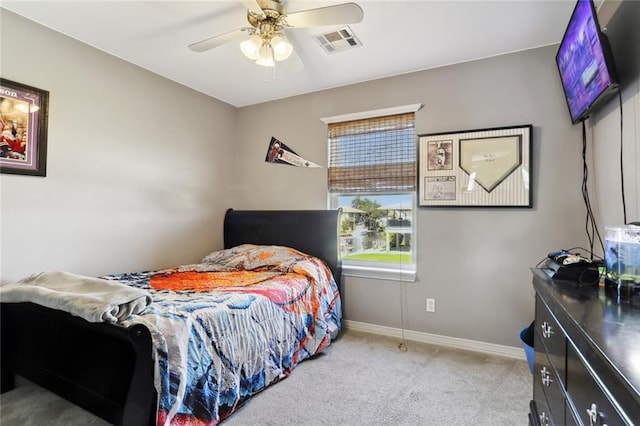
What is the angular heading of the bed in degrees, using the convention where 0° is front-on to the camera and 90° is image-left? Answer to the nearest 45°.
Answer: approximately 45°

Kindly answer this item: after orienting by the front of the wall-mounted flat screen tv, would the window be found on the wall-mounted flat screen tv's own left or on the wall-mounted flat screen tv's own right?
on the wall-mounted flat screen tv's own right

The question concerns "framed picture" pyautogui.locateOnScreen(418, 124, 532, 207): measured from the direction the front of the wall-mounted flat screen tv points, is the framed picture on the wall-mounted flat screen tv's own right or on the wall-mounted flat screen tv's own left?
on the wall-mounted flat screen tv's own right

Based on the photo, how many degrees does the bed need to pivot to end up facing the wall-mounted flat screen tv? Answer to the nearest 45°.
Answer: approximately 90° to its left

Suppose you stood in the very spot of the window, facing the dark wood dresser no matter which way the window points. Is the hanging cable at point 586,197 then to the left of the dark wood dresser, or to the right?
left

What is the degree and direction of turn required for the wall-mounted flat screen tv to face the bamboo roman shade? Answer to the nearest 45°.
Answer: approximately 45° to its right

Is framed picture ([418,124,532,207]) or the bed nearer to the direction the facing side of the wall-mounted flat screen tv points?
the bed

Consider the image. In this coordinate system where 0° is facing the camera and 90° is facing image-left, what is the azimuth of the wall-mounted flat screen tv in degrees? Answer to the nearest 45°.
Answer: approximately 45°

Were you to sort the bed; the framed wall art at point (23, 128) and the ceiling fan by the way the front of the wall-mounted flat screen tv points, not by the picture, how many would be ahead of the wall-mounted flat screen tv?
3

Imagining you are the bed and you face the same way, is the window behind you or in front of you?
behind

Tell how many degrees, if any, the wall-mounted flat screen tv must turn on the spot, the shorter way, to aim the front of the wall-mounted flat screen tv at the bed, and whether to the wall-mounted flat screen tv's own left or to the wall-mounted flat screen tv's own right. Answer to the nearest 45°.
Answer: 0° — it already faces it
